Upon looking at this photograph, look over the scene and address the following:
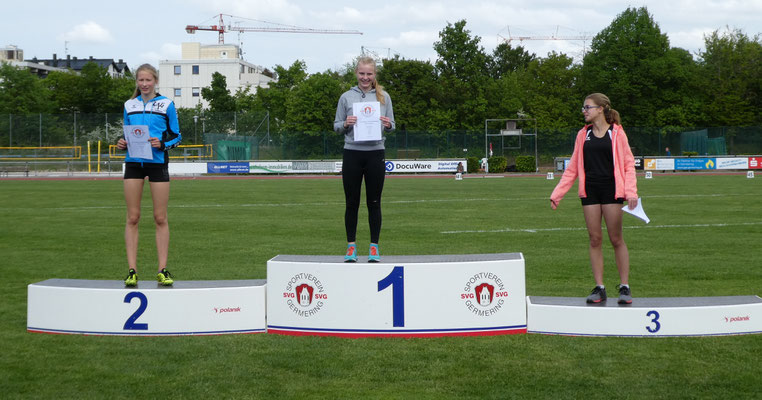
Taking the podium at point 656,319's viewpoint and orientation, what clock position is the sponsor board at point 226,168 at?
The sponsor board is roughly at 5 o'clock from the podium.

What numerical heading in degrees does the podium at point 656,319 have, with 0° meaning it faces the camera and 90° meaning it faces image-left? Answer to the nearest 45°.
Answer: approximately 0°

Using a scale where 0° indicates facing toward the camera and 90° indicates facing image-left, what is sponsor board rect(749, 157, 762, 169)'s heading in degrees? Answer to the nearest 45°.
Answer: approximately 0°

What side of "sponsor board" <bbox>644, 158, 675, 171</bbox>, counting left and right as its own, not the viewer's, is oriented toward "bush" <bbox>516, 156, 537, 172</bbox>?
right

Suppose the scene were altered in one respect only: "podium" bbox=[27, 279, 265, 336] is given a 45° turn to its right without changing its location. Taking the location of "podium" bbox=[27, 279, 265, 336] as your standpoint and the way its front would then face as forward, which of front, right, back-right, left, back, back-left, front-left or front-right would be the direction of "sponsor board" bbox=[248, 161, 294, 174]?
back-right

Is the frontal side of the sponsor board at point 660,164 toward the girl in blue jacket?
yes

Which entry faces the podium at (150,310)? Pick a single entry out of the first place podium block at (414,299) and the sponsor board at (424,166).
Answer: the sponsor board

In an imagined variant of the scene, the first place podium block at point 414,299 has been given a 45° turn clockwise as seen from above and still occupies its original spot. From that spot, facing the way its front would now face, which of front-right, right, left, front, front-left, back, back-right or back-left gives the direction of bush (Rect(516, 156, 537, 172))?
back-right

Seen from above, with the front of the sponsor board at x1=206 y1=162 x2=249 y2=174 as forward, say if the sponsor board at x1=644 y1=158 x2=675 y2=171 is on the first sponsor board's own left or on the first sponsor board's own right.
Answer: on the first sponsor board's own left
